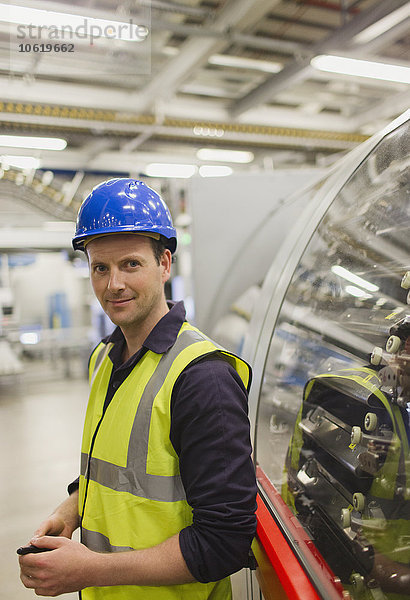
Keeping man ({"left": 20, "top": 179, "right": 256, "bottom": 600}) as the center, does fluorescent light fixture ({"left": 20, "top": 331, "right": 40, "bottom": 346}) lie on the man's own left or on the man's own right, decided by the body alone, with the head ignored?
on the man's own right

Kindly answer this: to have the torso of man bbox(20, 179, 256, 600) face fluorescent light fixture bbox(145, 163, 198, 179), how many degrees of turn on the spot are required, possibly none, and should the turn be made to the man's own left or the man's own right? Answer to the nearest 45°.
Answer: approximately 135° to the man's own right

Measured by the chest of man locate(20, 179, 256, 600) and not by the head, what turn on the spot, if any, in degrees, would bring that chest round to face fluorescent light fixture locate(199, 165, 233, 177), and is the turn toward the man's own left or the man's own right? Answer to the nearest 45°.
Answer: approximately 135° to the man's own right

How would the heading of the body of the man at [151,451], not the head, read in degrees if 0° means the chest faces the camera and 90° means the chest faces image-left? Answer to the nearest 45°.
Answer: approximately 45°

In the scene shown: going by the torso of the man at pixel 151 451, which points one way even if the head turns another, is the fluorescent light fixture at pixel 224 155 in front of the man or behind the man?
behind

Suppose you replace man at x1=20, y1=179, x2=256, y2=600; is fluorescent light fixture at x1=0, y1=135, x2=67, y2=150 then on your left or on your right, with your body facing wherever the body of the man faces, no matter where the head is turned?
on your right
